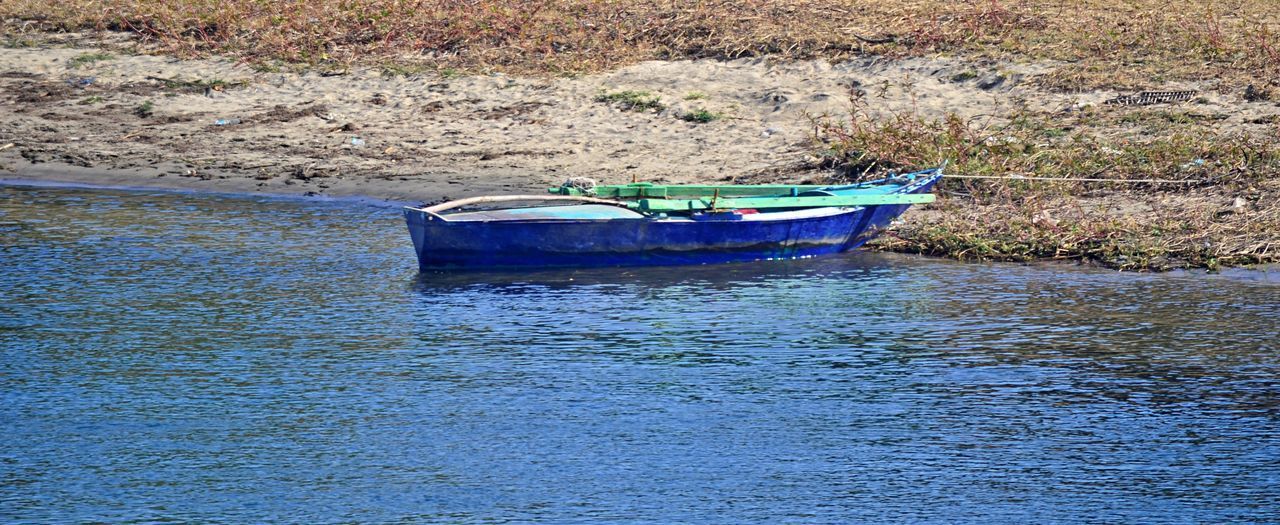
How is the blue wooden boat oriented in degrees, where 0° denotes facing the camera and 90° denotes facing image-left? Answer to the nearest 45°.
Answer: approximately 270°
